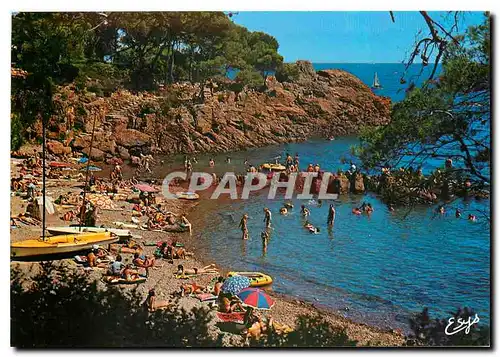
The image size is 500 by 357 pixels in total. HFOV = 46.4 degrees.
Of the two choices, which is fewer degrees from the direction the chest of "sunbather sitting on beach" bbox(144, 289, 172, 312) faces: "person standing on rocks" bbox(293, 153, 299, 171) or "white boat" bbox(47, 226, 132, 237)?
the person standing on rocks
